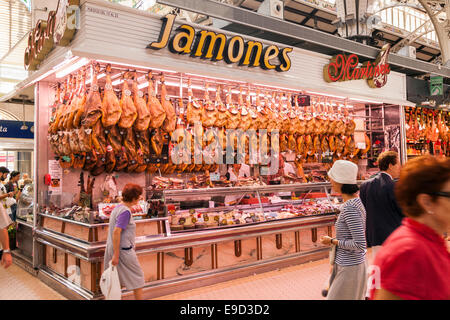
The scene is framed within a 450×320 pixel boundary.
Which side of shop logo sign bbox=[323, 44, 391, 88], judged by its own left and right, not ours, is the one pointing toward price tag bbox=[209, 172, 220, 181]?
right

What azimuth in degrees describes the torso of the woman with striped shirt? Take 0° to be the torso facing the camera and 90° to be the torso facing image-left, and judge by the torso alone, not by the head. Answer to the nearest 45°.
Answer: approximately 90°

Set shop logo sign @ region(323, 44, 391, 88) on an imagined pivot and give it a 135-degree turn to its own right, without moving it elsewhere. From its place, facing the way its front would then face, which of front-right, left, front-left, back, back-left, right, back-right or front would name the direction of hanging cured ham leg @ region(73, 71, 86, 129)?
front-left

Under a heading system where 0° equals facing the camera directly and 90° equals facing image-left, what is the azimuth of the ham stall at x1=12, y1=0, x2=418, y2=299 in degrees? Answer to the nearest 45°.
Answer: approximately 315°

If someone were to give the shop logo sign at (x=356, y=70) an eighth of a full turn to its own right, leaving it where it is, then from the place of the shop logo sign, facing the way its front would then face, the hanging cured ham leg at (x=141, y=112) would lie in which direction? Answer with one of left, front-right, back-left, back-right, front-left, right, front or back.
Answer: front-right
